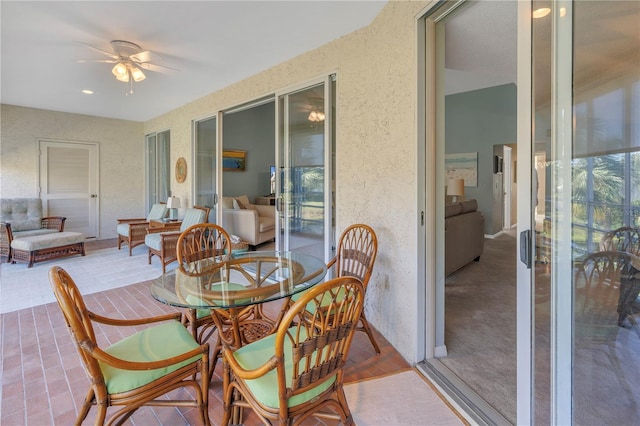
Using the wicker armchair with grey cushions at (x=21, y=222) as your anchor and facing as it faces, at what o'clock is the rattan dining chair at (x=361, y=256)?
The rattan dining chair is roughly at 1 o'clock from the wicker armchair with grey cushions.

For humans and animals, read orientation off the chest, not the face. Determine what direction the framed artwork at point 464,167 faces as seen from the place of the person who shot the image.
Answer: facing the viewer

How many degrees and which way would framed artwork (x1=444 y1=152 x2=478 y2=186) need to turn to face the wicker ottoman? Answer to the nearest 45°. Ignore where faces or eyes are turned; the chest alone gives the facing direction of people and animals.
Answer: approximately 45° to its right

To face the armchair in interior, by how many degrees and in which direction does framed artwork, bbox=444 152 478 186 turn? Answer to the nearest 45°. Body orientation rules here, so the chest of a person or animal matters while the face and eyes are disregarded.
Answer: approximately 45° to its right

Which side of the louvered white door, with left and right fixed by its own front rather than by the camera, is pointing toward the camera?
front

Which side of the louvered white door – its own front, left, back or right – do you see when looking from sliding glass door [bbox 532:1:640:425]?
front

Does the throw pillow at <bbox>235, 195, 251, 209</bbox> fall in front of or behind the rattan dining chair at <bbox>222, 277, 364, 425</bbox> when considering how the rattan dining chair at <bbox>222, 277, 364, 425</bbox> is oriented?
in front

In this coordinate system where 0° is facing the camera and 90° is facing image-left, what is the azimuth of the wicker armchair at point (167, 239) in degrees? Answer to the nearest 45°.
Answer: approximately 45°

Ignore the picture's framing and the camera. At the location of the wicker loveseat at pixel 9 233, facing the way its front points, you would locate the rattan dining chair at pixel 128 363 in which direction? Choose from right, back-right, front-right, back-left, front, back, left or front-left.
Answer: front-right
